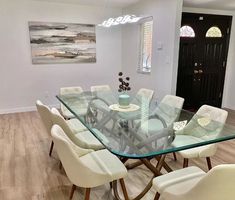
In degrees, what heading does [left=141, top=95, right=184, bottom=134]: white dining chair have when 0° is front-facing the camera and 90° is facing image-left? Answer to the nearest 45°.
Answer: approximately 45°

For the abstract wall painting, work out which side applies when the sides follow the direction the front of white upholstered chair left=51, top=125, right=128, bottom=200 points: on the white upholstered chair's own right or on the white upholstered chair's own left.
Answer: on the white upholstered chair's own left

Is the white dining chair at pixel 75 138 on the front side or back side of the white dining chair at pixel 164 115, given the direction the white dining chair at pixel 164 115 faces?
on the front side

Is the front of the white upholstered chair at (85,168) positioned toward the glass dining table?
yes

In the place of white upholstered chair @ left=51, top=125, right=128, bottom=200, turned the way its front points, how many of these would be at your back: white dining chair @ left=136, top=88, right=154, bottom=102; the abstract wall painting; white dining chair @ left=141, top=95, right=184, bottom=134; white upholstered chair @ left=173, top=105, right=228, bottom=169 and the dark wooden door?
0

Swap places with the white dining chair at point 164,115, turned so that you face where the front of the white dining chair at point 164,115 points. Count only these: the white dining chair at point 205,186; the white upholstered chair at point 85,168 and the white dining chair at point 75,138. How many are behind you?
0

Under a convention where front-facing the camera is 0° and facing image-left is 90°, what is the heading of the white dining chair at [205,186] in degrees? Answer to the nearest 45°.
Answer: approximately 135°

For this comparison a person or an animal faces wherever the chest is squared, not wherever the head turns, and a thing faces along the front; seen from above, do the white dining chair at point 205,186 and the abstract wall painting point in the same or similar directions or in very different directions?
very different directions

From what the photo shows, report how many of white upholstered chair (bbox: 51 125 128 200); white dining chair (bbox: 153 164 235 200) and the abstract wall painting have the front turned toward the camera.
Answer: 1

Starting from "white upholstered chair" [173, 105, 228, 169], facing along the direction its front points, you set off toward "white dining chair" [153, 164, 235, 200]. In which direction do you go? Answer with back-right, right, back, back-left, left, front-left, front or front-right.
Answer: front-left

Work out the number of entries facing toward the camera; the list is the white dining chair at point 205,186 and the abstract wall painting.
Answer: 1

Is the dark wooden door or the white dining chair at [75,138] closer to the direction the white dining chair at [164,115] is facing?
the white dining chair

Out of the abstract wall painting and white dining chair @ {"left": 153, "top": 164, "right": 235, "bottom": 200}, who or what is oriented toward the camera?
the abstract wall painting

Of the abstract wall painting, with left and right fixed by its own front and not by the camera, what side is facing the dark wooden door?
left

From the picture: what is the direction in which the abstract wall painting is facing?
toward the camera

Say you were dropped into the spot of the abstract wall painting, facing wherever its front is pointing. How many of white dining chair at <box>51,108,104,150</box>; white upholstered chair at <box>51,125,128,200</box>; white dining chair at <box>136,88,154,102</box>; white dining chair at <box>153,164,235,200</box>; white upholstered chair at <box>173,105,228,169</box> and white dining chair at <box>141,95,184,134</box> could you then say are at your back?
0

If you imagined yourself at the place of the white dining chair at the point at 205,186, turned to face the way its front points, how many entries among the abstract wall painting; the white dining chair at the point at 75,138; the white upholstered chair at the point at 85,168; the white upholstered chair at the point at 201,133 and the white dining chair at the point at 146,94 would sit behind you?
0

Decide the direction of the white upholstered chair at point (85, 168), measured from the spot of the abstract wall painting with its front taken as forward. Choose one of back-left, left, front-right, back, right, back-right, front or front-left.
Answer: front

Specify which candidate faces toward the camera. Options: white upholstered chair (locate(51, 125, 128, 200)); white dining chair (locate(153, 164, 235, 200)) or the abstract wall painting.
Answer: the abstract wall painting
